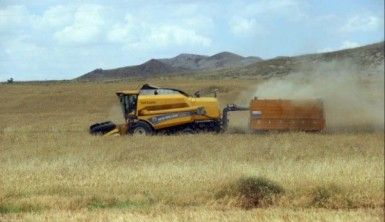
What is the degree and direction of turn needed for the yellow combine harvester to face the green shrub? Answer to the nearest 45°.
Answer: approximately 90° to its left

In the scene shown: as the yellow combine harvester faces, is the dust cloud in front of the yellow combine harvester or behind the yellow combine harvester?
behind

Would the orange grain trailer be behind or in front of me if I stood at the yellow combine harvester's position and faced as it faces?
behind

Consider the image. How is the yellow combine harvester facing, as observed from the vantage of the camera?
facing to the left of the viewer
